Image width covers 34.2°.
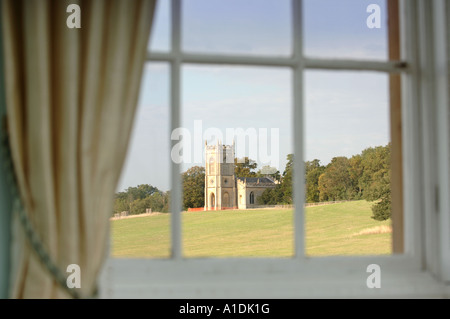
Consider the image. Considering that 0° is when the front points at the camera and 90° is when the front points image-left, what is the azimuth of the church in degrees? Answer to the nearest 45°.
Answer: approximately 45°

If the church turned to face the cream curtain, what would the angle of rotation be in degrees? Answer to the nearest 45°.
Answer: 0° — it already faces it
